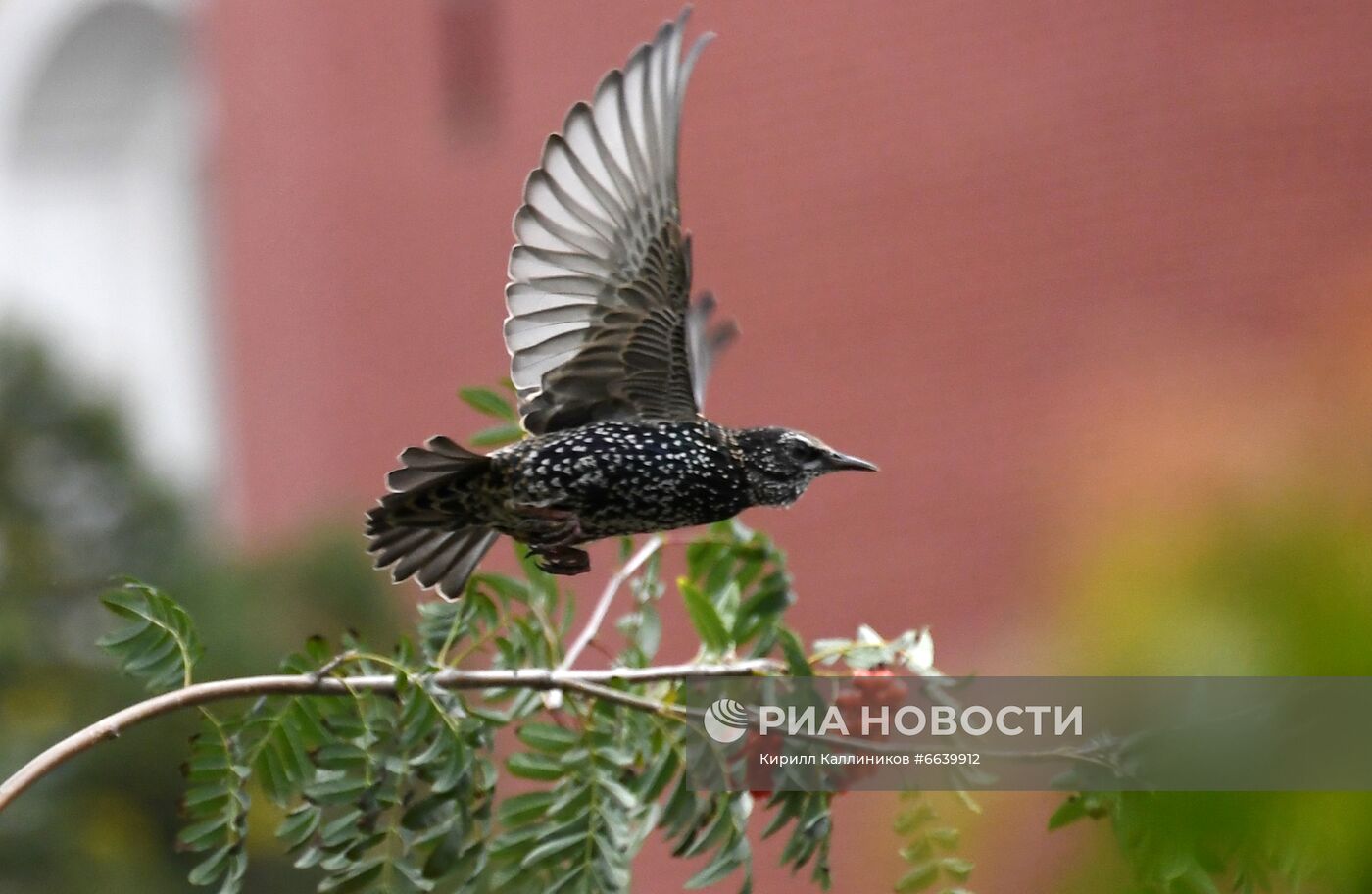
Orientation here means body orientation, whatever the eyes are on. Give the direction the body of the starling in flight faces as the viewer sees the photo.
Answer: to the viewer's right
